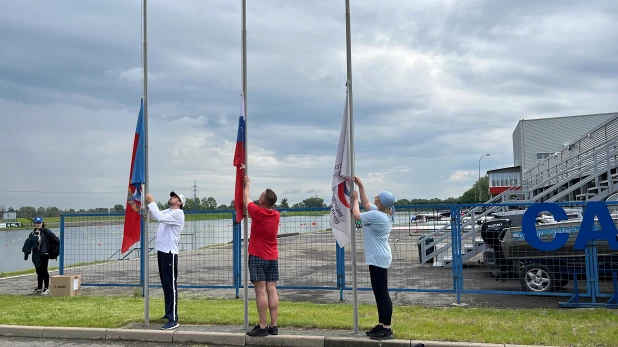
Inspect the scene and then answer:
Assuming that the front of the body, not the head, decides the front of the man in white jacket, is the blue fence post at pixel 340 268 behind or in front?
behind

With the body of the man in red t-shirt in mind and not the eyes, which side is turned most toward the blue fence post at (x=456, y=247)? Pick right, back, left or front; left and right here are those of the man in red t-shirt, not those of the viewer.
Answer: right

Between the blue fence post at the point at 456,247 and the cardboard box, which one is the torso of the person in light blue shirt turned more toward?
the cardboard box

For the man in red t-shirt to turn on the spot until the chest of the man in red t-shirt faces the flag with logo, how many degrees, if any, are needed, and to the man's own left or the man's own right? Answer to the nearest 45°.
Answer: approximately 135° to the man's own right

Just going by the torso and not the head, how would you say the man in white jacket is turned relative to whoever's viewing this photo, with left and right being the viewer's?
facing to the left of the viewer

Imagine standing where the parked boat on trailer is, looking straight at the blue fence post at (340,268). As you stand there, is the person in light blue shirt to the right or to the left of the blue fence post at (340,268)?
left

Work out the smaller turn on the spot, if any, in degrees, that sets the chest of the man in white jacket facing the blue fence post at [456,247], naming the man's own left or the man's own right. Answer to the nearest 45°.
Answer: approximately 180°

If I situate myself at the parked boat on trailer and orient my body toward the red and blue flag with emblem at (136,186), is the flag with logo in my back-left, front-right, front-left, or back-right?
front-left

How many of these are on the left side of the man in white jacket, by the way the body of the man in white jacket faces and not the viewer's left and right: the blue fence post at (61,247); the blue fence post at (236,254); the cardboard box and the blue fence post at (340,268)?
0

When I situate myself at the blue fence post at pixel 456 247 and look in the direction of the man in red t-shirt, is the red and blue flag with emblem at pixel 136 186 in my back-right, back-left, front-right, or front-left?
front-right

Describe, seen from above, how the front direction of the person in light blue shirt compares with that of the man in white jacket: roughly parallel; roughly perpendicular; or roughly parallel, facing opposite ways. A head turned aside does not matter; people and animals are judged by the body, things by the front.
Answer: roughly parallel

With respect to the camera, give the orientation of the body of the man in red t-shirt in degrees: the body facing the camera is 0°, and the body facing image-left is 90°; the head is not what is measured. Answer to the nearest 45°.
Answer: approximately 135°

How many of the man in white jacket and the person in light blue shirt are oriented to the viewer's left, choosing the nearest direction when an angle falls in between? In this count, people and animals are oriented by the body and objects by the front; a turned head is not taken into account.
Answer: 2

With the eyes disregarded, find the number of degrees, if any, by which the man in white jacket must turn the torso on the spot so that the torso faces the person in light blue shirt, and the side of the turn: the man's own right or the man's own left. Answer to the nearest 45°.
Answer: approximately 135° to the man's own left

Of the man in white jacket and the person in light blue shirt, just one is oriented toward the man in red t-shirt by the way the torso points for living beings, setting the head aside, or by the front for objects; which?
the person in light blue shirt

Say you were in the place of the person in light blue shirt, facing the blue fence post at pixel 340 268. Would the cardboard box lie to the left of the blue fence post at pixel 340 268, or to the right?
left

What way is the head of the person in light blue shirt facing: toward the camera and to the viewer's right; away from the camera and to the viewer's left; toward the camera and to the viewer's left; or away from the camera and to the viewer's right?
away from the camera and to the viewer's left

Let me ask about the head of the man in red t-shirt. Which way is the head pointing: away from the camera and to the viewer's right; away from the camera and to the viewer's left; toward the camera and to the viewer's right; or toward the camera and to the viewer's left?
away from the camera and to the viewer's left

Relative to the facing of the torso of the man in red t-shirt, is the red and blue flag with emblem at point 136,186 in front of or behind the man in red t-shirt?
in front
